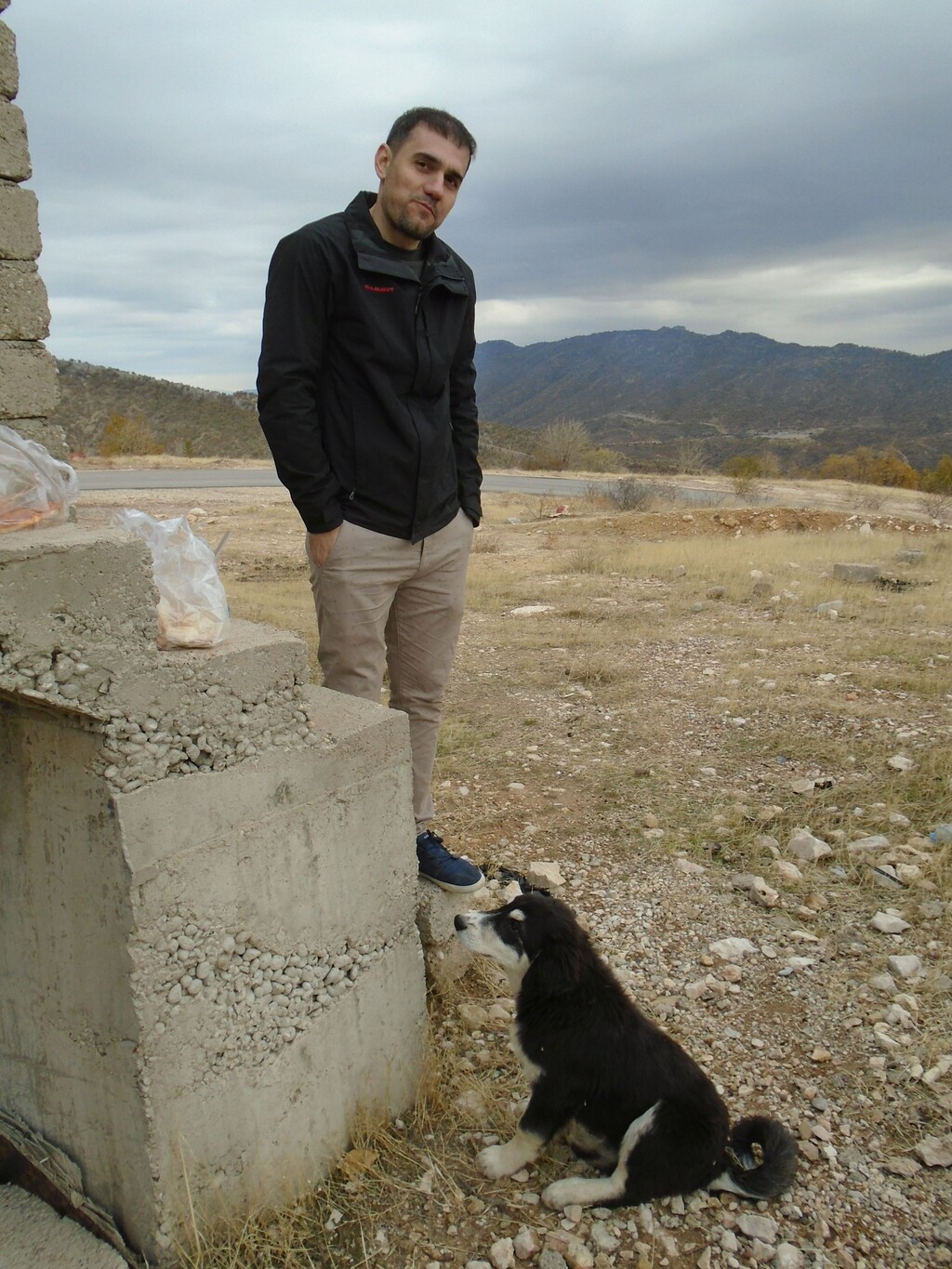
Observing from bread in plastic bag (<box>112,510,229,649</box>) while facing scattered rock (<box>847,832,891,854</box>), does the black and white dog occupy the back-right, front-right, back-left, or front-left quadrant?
front-right

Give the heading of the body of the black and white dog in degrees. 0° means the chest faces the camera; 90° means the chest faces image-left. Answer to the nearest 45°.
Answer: approximately 90°

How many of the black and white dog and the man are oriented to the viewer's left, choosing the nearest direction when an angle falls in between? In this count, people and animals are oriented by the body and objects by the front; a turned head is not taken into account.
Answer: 1

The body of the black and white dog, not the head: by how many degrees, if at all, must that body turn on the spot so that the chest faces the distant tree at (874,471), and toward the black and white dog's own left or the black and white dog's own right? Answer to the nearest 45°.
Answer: approximately 90° to the black and white dog's own right

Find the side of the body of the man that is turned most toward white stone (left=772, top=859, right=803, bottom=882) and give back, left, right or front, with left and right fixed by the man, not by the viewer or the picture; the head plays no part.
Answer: left

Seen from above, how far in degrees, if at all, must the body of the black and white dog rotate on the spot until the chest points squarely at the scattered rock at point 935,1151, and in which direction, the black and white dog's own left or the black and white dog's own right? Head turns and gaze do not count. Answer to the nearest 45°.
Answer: approximately 180°

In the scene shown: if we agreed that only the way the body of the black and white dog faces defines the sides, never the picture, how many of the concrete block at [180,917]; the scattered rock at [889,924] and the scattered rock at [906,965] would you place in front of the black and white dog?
1

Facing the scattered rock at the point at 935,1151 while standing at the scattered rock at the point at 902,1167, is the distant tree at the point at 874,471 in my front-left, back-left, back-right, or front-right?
front-left

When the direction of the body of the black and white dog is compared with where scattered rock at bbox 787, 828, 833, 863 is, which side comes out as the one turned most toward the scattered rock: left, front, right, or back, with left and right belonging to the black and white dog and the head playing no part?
right

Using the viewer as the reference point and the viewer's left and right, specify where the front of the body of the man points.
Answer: facing the viewer and to the right of the viewer
